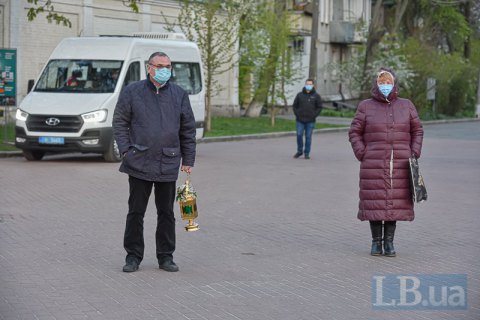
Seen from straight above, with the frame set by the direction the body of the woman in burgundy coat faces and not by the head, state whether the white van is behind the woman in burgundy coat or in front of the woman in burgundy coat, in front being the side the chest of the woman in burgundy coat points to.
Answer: behind

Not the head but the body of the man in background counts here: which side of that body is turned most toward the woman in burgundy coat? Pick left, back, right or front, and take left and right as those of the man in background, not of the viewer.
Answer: front

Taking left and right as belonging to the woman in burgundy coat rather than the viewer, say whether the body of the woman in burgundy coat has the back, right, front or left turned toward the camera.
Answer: front

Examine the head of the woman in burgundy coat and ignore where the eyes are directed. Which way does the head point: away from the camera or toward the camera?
toward the camera

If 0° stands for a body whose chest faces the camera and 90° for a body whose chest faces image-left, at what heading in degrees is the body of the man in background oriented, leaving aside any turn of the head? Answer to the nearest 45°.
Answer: approximately 0°

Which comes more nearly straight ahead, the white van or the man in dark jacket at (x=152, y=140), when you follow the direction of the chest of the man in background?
the man in dark jacket

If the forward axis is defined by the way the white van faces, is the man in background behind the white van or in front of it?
behind

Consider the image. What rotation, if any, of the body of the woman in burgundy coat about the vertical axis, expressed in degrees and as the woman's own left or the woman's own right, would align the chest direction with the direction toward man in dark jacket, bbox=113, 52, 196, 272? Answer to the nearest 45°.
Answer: approximately 45° to the woman's own right

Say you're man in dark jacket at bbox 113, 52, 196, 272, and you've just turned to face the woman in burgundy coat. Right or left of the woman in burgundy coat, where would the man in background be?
left

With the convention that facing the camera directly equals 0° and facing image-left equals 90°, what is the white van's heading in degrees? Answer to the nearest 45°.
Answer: approximately 45°

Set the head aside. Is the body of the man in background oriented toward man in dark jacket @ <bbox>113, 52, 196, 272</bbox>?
yes

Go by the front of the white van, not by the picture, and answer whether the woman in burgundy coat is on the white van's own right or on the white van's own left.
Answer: on the white van's own left

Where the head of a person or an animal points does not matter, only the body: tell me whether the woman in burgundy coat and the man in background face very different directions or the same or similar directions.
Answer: same or similar directions

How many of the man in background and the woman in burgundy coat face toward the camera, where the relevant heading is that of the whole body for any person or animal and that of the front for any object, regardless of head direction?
2
